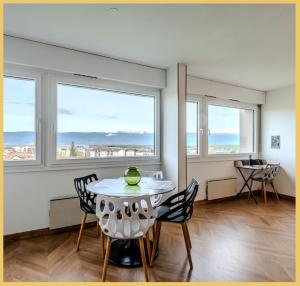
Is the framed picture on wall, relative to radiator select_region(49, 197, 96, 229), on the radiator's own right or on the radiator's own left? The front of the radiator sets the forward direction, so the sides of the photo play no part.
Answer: on the radiator's own left

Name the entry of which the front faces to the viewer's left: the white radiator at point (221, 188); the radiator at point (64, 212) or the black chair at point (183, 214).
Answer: the black chair

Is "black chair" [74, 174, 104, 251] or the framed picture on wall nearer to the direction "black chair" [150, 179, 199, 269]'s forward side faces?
the black chair

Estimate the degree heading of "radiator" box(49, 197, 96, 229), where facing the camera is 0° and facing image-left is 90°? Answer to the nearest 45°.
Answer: approximately 315°

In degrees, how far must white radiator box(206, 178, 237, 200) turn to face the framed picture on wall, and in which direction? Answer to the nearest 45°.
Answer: approximately 90° to its left

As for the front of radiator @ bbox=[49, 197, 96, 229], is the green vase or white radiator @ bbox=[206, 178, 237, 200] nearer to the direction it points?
the green vase

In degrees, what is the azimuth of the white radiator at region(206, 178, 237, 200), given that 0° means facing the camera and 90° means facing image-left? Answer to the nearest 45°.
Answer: approximately 315°

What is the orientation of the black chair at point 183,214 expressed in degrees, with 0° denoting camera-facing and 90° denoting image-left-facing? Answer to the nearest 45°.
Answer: approximately 90°

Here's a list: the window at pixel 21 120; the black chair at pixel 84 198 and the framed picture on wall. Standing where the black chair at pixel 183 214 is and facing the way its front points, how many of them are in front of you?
2

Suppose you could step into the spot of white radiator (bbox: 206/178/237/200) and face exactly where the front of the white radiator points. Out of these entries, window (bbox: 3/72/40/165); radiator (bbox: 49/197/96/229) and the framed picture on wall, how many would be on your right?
2

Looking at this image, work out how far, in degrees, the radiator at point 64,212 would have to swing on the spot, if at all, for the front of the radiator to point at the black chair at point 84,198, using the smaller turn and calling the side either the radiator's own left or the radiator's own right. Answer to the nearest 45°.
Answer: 0° — it already faces it

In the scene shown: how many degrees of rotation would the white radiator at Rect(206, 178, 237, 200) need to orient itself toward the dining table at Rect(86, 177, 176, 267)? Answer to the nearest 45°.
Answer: approximately 45° to its right

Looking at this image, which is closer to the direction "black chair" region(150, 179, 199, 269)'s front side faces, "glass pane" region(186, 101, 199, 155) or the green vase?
the green vase

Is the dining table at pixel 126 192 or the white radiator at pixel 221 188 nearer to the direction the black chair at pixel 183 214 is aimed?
the dining table

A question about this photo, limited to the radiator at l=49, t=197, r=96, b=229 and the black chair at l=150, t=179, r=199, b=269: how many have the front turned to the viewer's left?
1
